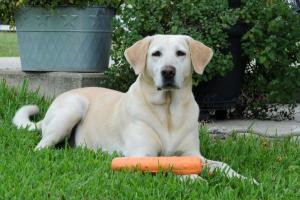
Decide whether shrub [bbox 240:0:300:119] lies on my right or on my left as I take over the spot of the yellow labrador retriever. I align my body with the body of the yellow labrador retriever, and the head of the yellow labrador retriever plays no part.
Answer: on my left

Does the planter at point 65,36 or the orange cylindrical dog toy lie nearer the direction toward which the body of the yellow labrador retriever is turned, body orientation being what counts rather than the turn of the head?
the orange cylindrical dog toy

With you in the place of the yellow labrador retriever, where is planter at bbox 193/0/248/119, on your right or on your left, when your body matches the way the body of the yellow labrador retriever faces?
on your left

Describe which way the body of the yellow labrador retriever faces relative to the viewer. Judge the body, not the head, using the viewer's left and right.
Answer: facing the viewer and to the right of the viewer

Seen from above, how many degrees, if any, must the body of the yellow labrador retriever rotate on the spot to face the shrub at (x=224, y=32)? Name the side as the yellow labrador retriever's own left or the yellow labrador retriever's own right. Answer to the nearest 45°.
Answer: approximately 90° to the yellow labrador retriever's own left

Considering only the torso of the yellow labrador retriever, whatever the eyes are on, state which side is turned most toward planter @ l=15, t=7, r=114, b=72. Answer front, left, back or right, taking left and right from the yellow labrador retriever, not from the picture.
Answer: back
